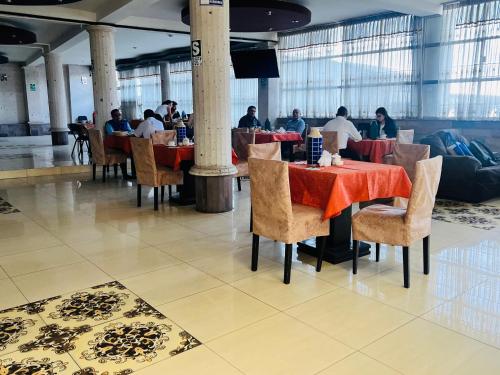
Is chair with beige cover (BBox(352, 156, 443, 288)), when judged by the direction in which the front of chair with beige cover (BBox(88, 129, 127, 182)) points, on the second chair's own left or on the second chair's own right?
on the second chair's own right

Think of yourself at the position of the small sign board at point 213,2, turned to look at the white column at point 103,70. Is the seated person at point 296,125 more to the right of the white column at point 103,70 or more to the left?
right

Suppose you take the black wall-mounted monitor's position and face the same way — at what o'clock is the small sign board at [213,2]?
The small sign board is roughly at 12 o'clock from the black wall-mounted monitor.

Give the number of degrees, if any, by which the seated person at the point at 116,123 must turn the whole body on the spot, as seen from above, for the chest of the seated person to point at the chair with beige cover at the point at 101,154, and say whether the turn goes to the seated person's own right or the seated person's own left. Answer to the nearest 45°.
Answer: approximately 45° to the seated person's own right

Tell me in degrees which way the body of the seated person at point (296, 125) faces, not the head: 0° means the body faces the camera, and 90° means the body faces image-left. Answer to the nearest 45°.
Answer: approximately 45°

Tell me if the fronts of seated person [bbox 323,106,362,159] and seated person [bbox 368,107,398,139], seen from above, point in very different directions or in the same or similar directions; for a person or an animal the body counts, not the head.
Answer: very different directions

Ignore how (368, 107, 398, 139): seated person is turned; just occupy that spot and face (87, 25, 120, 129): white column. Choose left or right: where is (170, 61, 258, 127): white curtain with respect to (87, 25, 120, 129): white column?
right

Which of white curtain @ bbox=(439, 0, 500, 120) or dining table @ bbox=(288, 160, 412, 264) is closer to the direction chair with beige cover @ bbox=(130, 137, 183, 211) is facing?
the white curtain

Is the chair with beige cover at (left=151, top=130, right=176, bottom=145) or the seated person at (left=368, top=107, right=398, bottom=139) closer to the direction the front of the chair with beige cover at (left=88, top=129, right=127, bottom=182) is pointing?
the seated person

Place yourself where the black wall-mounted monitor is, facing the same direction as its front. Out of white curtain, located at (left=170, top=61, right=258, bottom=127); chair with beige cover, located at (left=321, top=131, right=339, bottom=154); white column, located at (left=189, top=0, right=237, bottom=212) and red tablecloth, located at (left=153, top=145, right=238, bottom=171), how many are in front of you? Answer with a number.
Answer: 3

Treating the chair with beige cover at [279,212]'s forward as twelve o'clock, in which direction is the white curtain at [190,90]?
The white curtain is roughly at 10 o'clock from the chair with beige cover.

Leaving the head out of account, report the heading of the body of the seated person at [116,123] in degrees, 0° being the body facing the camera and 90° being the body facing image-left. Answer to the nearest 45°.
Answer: approximately 315°

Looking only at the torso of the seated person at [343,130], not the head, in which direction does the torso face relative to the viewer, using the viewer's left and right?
facing away from the viewer and to the right of the viewer

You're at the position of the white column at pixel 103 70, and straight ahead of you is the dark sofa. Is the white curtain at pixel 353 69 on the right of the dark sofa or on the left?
left

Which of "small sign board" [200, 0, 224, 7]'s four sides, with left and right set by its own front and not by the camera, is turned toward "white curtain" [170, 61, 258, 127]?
back

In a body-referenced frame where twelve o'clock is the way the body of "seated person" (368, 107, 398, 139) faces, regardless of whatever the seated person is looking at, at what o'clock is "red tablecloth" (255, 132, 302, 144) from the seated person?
The red tablecloth is roughly at 2 o'clock from the seated person.
